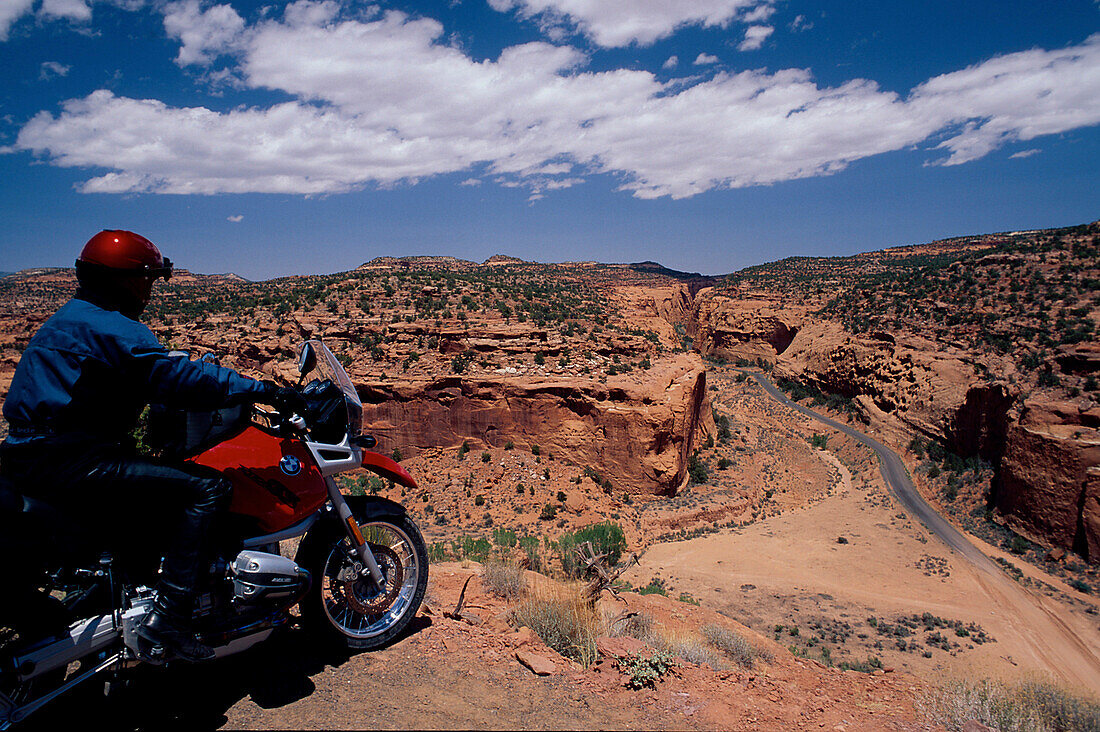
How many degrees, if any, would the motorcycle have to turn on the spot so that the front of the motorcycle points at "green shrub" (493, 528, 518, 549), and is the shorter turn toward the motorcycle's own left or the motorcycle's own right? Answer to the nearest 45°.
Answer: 0° — it already faces it

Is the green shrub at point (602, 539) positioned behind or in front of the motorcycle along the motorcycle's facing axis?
in front

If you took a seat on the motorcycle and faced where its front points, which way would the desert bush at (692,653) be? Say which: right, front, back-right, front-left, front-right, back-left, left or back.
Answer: front-right

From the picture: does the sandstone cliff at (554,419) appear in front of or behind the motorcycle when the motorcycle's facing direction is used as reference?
in front

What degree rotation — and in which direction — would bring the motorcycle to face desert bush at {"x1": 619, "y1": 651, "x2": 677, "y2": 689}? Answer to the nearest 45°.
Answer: approximately 45° to its right

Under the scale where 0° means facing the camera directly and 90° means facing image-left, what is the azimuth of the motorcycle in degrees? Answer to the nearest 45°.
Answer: approximately 225°

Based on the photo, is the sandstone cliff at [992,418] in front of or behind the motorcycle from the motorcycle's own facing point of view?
in front
